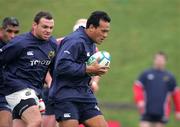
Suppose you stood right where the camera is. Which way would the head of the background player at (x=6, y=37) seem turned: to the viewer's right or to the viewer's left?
to the viewer's right

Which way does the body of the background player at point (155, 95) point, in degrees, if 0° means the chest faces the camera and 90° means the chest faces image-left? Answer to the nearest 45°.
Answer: approximately 0°
